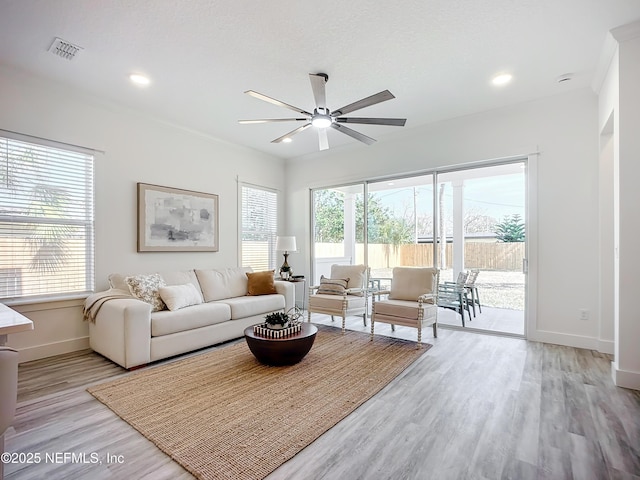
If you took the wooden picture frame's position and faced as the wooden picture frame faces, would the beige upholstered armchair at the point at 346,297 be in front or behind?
in front

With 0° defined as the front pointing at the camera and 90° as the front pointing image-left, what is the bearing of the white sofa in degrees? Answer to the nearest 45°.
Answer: approximately 315°

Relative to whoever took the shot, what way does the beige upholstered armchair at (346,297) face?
facing the viewer and to the left of the viewer

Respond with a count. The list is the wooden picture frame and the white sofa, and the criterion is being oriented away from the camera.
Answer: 0

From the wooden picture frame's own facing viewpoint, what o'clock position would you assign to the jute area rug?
The jute area rug is roughly at 1 o'clock from the wooden picture frame.

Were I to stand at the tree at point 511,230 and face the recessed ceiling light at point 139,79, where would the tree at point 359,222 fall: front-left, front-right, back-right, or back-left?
front-right

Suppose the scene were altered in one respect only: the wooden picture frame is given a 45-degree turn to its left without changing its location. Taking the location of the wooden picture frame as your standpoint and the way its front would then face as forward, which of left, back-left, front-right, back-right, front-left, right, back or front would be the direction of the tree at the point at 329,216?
front

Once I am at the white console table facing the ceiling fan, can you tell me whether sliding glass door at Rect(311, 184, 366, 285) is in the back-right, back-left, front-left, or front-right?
front-left

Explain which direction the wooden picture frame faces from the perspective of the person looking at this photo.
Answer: facing the viewer and to the right of the viewer

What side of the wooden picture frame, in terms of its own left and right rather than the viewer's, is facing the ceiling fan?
front

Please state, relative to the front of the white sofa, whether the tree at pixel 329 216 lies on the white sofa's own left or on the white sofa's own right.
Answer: on the white sofa's own left

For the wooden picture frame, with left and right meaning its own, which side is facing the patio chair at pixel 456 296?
front

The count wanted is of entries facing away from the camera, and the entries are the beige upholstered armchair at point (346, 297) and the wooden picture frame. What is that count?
0

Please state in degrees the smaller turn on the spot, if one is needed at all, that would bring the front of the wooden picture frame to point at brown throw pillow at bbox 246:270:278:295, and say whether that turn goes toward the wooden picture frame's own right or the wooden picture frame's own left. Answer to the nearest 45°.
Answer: approximately 45° to the wooden picture frame's own left

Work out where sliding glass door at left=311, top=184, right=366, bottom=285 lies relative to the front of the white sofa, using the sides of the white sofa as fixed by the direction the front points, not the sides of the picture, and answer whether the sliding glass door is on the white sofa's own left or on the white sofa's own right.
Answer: on the white sofa's own left
